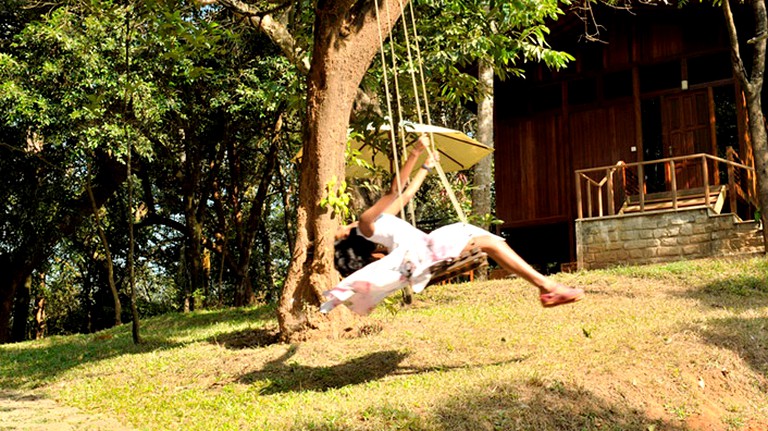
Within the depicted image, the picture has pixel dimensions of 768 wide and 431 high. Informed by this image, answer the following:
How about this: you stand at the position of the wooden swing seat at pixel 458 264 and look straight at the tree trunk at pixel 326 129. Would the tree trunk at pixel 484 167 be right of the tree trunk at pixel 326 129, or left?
right

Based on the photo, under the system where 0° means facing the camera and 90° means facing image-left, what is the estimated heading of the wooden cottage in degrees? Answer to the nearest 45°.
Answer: approximately 0°

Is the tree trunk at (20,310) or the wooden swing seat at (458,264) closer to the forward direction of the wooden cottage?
the wooden swing seat

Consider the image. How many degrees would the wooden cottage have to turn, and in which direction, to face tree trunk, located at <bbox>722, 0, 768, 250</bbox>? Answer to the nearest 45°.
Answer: approximately 45° to its left

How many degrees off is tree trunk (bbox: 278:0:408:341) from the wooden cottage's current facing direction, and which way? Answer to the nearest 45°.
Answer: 0° — it already faces it

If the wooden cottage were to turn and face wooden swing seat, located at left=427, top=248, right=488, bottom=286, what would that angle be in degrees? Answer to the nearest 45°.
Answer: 0° — it already faces it

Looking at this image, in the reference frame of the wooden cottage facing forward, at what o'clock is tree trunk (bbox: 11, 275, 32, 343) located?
The tree trunk is roughly at 3 o'clock from the wooden cottage.
